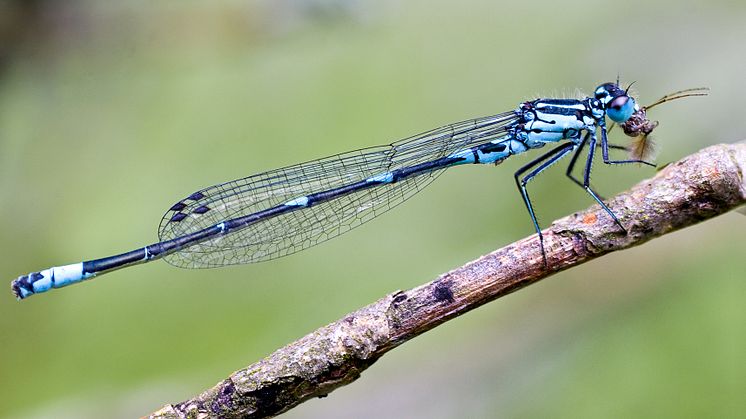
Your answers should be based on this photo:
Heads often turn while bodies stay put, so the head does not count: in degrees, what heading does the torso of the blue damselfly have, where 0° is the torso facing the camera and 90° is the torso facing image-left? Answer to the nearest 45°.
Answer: approximately 270°

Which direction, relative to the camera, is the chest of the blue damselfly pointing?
to the viewer's right
